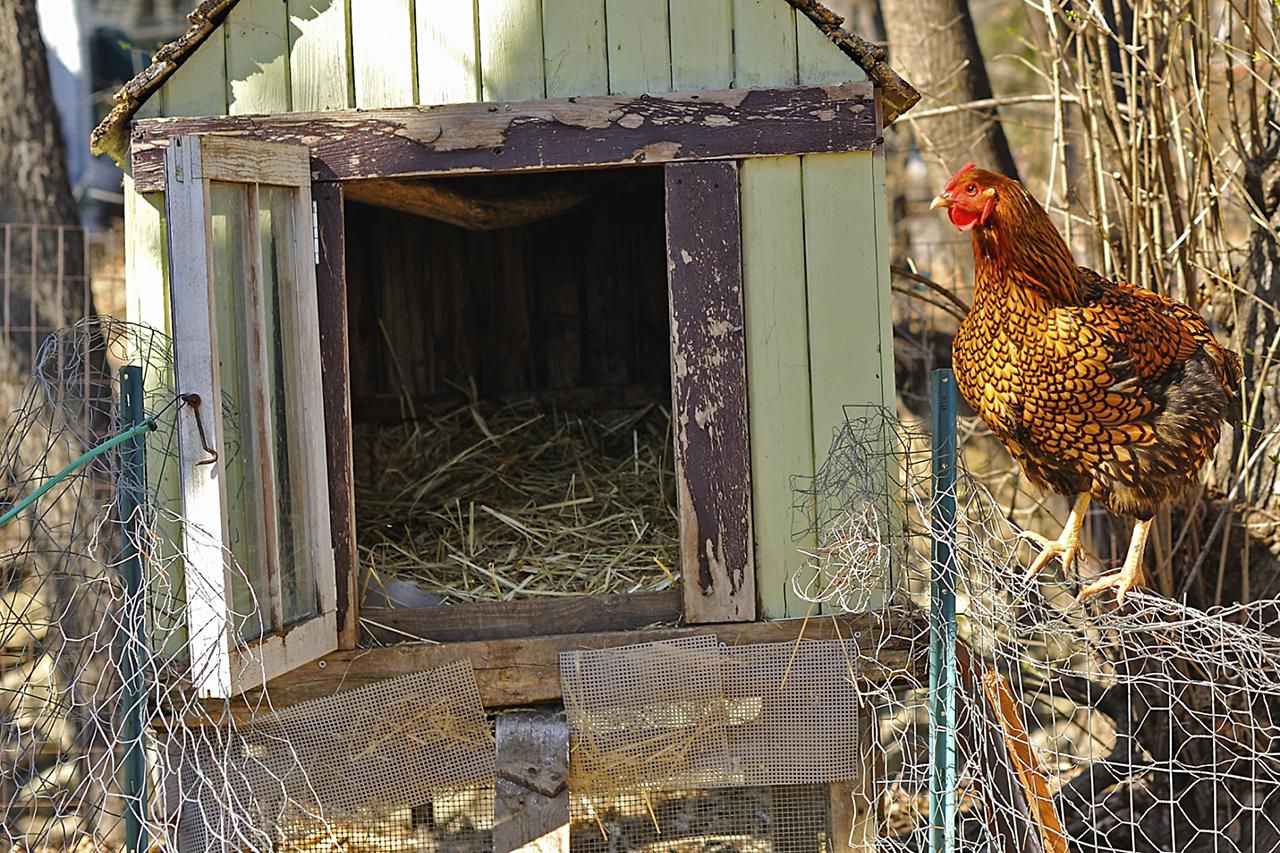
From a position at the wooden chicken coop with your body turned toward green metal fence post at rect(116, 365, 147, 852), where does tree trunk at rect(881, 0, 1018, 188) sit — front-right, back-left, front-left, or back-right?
back-right

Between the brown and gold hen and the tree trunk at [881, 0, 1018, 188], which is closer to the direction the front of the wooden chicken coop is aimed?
the brown and gold hen

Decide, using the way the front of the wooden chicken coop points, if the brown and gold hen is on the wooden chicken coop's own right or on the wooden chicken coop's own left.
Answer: on the wooden chicken coop's own left

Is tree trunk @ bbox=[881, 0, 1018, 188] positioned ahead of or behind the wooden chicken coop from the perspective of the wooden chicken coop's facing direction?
behind

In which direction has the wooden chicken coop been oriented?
toward the camera

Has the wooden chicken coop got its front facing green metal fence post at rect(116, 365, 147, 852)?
no

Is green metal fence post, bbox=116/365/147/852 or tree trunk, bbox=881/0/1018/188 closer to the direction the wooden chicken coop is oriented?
the green metal fence post
